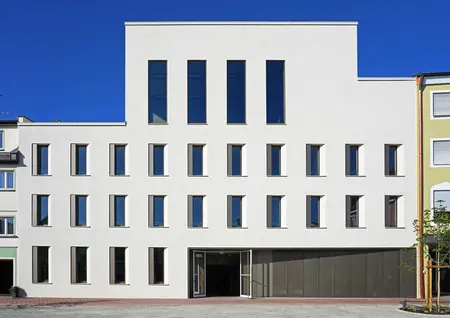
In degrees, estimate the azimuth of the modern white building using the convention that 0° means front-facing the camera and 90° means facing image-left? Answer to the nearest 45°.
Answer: approximately 0°

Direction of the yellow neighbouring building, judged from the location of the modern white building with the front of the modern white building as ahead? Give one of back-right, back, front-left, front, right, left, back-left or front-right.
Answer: left

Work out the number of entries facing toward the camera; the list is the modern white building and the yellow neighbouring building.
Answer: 2

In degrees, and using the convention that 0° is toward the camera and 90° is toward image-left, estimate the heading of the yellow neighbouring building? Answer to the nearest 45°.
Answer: approximately 0°

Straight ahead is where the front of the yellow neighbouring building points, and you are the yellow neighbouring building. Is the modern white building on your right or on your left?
on your right
